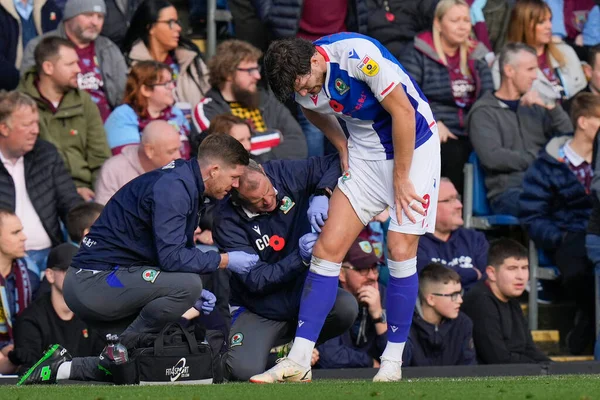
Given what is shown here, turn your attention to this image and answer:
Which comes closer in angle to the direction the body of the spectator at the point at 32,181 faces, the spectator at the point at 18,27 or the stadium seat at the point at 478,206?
the stadium seat

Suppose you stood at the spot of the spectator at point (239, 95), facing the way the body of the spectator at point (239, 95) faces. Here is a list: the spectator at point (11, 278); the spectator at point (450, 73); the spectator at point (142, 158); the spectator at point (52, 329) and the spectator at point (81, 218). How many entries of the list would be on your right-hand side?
4

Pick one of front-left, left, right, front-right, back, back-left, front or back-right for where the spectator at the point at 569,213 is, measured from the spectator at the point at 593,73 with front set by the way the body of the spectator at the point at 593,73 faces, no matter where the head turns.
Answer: front-right

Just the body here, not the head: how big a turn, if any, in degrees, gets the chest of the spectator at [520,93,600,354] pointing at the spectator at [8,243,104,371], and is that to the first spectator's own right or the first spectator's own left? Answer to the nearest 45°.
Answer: approximately 90° to the first spectator's own right

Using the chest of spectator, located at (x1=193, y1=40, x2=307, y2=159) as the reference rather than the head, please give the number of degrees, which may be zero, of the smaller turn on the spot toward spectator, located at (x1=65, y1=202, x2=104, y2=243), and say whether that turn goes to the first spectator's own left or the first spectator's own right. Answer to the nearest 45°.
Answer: approximately 90° to the first spectator's own right

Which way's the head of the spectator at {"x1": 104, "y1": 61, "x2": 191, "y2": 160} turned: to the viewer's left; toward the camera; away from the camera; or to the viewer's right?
to the viewer's right

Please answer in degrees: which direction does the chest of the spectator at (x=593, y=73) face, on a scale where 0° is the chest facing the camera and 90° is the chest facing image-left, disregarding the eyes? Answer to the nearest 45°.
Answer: approximately 315°

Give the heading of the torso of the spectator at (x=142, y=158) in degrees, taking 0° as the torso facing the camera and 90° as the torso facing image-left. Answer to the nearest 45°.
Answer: approximately 270°

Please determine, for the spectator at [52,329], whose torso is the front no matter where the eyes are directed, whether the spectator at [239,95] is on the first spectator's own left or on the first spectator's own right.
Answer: on the first spectator's own left

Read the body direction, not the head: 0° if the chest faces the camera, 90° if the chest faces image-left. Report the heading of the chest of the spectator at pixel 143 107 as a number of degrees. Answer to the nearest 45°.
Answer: approximately 315°

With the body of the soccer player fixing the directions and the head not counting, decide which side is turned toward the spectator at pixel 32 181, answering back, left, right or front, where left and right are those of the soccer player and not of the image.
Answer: right
